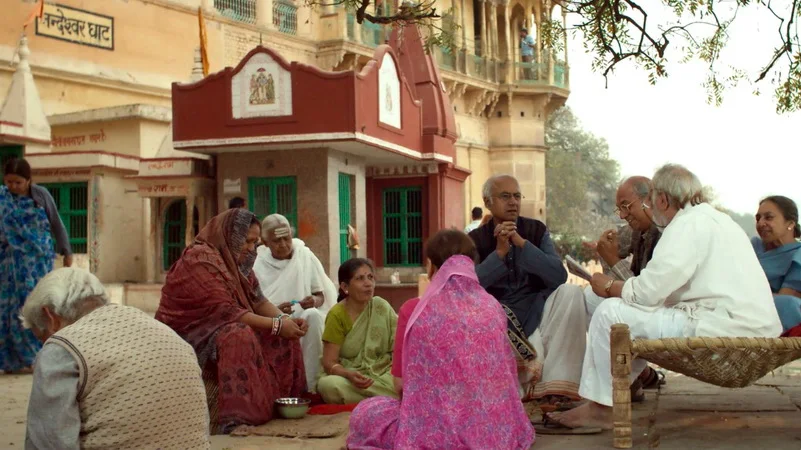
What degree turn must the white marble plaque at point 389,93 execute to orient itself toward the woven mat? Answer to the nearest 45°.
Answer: approximately 45° to its right

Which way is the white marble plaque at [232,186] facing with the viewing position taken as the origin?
facing the viewer

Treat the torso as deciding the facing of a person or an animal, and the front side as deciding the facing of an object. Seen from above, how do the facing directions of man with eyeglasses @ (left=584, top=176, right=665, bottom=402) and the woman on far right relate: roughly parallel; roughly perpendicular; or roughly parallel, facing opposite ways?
roughly parallel

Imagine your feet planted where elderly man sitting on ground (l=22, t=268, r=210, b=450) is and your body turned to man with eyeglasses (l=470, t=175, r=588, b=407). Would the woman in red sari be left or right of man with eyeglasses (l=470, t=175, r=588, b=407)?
left

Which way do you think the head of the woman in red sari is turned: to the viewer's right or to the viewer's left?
to the viewer's right

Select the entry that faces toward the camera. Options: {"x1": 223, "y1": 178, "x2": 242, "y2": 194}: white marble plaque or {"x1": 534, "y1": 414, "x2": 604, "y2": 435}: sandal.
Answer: the white marble plaque

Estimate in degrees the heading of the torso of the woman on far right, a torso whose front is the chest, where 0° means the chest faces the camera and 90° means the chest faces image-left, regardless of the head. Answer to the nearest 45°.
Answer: approximately 45°

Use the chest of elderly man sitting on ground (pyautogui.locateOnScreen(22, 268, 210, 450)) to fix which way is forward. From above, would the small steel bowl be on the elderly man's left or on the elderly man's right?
on the elderly man's right

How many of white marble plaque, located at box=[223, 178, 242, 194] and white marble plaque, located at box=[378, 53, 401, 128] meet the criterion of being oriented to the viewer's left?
0

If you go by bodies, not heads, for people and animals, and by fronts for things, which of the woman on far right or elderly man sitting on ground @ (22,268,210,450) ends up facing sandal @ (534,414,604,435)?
the woman on far right

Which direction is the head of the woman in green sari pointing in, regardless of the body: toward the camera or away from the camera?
toward the camera

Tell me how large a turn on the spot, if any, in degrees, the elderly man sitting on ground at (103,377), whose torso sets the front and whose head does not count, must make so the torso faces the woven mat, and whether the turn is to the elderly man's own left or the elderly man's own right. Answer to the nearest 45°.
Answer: approximately 90° to the elderly man's own right

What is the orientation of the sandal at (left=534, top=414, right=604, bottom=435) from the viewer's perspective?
to the viewer's left
